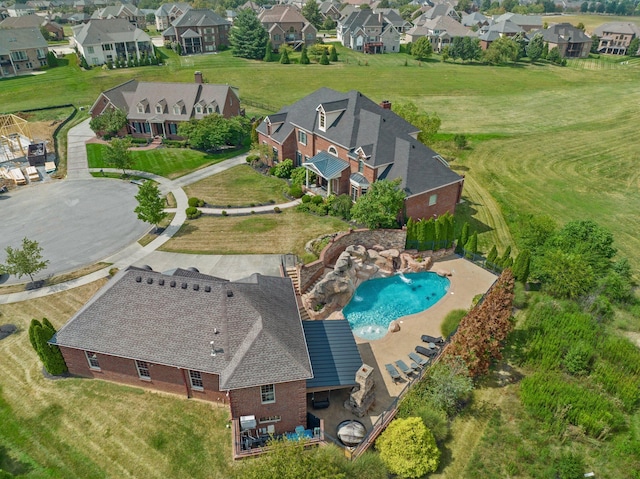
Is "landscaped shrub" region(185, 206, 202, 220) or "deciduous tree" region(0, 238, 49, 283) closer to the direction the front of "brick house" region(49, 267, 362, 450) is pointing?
the landscaped shrub

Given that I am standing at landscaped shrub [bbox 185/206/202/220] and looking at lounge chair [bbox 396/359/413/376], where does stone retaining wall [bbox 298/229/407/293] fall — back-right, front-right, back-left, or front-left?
front-left

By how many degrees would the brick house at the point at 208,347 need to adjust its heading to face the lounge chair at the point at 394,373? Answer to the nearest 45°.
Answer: approximately 90° to its right

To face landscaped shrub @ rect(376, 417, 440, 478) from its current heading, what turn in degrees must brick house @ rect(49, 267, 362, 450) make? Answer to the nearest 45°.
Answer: approximately 135° to its right

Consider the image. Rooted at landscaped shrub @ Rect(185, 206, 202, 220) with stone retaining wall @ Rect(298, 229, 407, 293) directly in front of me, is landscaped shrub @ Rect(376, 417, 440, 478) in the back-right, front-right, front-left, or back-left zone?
front-right

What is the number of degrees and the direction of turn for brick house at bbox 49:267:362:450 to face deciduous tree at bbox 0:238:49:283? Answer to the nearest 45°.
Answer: approximately 45° to its left

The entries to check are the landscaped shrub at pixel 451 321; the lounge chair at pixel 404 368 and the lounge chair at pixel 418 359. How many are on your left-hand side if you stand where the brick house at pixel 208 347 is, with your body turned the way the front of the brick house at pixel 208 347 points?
0

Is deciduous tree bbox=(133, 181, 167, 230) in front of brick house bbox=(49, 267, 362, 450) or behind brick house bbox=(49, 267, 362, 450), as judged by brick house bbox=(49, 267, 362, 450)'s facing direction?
in front

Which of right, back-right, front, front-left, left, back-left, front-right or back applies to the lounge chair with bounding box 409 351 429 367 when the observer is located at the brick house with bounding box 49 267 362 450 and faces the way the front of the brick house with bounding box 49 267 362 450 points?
right

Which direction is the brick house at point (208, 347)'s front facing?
away from the camera

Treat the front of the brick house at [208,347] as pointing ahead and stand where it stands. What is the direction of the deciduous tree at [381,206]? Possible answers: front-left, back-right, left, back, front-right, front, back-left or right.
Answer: front-right

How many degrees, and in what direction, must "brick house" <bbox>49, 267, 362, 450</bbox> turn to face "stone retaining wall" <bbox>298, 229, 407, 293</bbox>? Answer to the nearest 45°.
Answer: approximately 45° to its right

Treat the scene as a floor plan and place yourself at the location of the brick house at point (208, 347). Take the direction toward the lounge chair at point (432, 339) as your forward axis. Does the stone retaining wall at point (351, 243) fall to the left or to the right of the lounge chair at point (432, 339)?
left

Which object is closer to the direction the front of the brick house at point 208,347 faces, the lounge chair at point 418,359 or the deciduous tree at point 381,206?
the deciduous tree

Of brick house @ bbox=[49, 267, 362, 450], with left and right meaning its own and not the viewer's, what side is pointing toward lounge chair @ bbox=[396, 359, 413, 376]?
right

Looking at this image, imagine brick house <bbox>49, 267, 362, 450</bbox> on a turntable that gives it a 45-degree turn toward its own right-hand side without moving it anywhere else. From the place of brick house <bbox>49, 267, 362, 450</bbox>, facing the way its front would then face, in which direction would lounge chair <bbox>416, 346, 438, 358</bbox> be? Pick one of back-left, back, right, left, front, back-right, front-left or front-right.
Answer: front-right

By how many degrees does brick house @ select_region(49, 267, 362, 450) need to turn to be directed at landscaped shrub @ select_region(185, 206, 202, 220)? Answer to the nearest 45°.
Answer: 0° — it already faces it

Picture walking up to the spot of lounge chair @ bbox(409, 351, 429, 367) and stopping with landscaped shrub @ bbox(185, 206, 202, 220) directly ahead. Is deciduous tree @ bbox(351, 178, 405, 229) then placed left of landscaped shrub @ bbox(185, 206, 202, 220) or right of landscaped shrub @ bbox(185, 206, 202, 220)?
right
